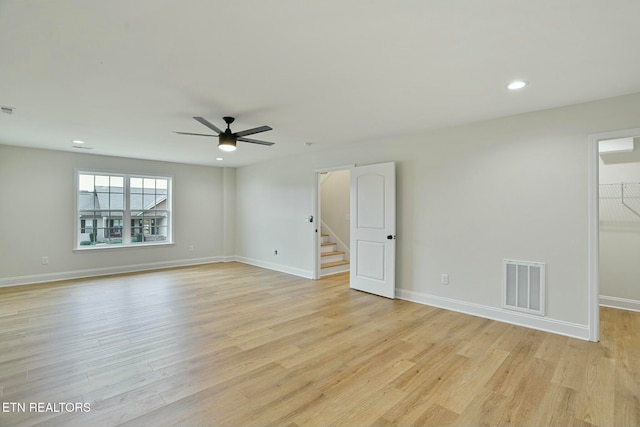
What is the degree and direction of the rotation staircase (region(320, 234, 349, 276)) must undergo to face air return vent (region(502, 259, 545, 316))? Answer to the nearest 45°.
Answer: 0° — it already faces it

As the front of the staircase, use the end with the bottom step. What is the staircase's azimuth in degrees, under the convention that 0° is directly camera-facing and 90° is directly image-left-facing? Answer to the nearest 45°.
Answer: approximately 315°

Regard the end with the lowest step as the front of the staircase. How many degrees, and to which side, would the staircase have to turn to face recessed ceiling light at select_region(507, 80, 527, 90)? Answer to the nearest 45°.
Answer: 0° — it already faces it
